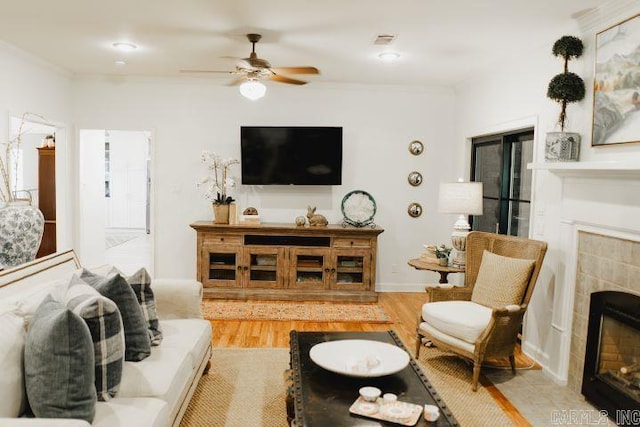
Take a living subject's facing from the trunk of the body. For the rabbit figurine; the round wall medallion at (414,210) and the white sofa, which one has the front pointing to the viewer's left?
the rabbit figurine

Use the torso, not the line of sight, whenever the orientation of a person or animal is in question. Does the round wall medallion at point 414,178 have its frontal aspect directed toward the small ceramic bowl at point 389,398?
yes

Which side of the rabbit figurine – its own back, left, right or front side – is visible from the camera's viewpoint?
left

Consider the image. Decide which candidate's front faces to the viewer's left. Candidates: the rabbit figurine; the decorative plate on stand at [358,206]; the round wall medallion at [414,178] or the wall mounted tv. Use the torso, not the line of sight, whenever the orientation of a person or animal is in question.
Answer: the rabbit figurine

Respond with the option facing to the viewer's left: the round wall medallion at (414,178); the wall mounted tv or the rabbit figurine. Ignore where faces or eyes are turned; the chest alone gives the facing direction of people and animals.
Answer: the rabbit figurine

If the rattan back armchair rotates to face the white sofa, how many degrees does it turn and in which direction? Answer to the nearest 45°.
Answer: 0° — it already faces it

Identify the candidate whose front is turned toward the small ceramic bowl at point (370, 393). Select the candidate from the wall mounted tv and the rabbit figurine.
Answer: the wall mounted tv

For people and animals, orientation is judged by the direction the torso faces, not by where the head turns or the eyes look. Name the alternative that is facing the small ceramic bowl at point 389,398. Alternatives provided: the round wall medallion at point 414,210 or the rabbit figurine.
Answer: the round wall medallion

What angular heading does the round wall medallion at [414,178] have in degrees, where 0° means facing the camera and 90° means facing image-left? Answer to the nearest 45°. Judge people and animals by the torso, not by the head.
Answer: approximately 0°

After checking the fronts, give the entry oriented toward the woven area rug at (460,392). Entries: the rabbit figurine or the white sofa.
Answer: the white sofa

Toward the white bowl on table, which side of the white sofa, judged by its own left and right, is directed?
front

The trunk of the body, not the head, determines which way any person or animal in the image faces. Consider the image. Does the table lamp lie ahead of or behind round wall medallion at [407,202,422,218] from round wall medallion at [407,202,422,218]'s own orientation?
ahead

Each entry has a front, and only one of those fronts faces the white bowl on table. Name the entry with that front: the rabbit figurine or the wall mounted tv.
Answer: the wall mounted tv

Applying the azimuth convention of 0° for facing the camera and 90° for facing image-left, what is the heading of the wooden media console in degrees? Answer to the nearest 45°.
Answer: approximately 0°
